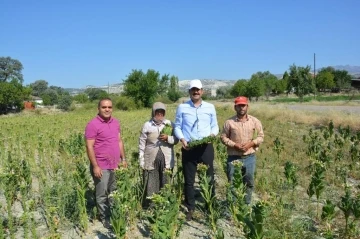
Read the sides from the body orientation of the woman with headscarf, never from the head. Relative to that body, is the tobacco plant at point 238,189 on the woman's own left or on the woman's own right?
on the woman's own left

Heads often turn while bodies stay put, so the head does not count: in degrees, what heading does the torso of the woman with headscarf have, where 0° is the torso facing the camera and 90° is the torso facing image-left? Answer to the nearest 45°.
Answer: approximately 0°

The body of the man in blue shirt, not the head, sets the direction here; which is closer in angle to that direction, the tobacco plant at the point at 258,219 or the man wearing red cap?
the tobacco plant

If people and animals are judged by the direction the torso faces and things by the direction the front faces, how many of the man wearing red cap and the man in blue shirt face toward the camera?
2

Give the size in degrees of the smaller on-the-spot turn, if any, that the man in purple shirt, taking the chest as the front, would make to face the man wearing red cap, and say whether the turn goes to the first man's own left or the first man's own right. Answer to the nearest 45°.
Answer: approximately 45° to the first man's own left

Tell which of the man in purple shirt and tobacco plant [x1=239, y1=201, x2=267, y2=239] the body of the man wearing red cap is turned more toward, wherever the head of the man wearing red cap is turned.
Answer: the tobacco plant

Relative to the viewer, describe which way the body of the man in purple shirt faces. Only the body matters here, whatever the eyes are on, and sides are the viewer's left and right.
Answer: facing the viewer and to the right of the viewer

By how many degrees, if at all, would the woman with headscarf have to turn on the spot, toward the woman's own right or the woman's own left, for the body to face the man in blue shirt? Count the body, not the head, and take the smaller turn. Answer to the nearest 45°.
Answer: approximately 90° to the woman's own left

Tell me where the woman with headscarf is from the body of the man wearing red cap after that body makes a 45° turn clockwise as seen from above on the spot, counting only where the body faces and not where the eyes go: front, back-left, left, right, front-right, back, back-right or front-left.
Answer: front-right

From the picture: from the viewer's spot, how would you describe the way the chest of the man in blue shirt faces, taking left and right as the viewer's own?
facing the viewer

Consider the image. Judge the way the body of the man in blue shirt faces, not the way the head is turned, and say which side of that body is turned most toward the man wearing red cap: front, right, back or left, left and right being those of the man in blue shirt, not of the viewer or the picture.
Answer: left

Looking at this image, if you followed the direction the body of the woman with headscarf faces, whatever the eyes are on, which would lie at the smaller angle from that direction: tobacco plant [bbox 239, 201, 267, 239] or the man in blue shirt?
the tobacco plant

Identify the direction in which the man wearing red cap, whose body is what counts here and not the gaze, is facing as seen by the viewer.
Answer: toward the camera
